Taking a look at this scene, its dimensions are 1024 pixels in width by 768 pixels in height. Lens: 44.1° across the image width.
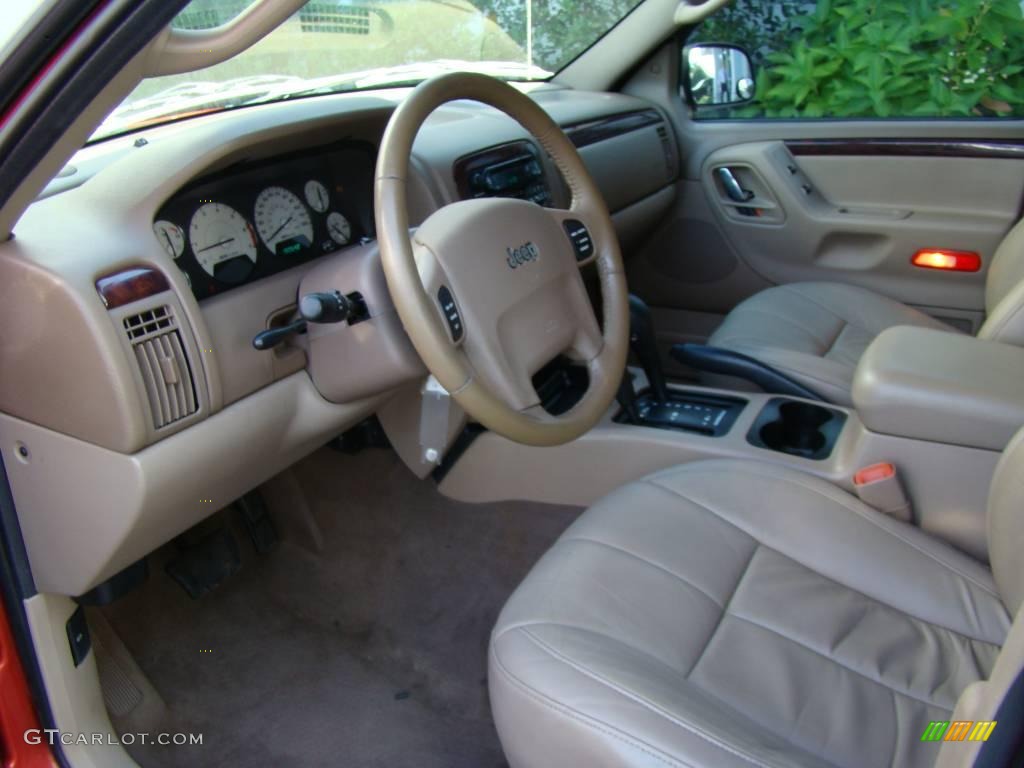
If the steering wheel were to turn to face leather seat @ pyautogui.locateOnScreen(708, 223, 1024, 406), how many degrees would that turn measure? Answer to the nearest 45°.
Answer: approximately 90° to its left

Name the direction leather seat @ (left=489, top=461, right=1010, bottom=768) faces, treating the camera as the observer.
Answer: facing away from the viewer and to the left of the viewer

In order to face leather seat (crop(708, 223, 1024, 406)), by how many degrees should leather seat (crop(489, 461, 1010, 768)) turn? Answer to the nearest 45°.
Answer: approximately 45° to its right

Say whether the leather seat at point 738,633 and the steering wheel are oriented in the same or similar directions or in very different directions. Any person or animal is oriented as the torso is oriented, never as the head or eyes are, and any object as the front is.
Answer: very different directions
